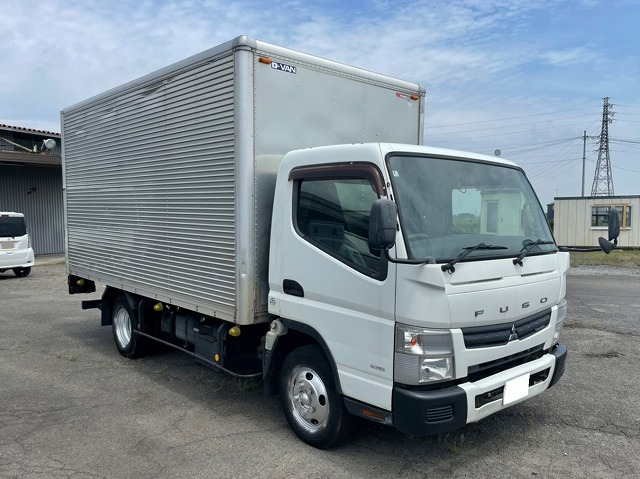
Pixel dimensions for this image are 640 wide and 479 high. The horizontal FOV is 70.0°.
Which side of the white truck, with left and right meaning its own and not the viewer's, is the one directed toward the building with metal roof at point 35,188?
back

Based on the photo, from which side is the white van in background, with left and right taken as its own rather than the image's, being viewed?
back

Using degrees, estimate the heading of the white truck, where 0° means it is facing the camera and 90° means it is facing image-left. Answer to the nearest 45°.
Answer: approximately 315°

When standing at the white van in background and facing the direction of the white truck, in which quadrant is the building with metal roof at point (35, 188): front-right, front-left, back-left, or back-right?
back-left

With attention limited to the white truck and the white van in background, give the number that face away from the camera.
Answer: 1

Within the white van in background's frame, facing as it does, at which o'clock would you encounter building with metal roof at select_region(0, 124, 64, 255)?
The building with metal roof is roughly at 12 o'clock from the white van in background.

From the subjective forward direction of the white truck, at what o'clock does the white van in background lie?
The white van in background is roughly at 6 o'clock from the white truck.
